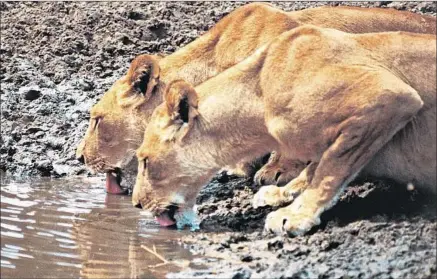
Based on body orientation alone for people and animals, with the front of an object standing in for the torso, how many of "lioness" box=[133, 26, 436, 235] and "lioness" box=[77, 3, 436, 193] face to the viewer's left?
2

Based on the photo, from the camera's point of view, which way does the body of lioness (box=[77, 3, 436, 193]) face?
to the viewer's left

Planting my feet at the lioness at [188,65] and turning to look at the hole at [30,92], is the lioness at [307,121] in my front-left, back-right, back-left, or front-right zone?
back-left

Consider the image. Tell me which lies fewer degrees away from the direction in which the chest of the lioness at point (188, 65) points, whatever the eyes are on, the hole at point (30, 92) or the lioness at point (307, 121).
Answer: the hole

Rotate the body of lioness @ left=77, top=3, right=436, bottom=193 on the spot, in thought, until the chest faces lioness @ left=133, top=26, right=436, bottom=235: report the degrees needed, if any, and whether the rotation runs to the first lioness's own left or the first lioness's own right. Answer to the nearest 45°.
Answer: approximately 135° to the first lioness's own left

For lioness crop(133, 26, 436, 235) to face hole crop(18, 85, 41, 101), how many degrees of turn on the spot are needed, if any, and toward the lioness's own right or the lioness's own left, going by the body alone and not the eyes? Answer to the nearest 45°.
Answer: approximately 45° to the lioness's own right

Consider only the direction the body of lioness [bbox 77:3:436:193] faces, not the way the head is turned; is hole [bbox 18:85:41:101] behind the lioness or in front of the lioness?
in front

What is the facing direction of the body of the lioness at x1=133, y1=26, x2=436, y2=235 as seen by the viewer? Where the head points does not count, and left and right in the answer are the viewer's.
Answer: facing to the left of the viewer
